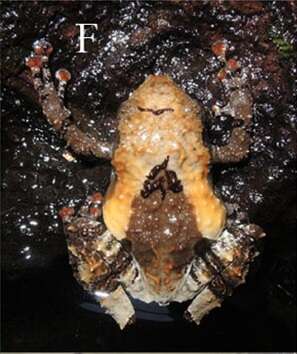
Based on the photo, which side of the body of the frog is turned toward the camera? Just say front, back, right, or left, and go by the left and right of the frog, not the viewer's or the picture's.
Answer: back
